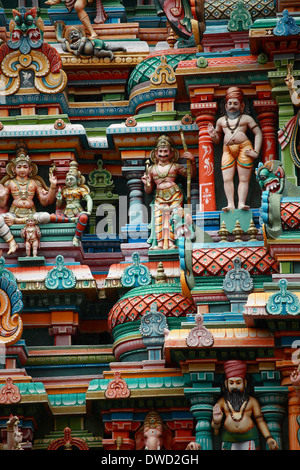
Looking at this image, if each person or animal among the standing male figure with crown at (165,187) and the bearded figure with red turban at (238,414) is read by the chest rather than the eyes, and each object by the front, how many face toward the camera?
2

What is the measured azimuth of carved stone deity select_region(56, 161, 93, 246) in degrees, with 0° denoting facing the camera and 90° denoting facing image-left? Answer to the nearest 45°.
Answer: approximately 45°

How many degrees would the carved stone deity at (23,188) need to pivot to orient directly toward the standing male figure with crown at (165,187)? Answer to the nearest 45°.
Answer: approximately 90° to its left

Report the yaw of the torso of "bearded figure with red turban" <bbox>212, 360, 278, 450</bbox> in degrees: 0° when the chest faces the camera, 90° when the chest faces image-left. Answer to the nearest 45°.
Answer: approximately 0°

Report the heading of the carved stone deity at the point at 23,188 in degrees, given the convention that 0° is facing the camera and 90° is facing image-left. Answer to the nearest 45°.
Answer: approximately 0°
